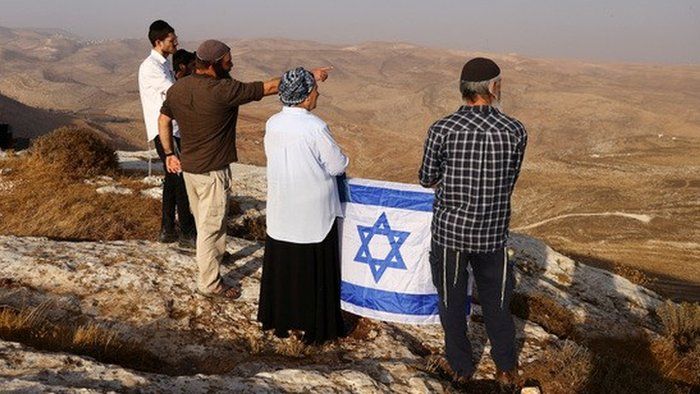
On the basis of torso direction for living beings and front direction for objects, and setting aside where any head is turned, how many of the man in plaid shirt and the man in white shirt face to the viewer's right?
1

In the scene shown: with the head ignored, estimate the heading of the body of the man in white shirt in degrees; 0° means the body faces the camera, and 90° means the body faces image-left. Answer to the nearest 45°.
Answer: approximately 270°

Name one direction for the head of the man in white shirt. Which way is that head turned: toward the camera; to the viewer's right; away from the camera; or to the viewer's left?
to the viewer's right

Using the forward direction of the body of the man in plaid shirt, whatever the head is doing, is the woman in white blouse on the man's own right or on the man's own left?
on the man's own left

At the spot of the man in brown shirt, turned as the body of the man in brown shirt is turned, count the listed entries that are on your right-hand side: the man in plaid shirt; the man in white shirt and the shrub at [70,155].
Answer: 1

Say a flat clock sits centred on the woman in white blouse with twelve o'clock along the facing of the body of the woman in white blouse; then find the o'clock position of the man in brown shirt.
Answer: The man in brown shirt is roughly at 9 o'clock from the woman in white blouse.

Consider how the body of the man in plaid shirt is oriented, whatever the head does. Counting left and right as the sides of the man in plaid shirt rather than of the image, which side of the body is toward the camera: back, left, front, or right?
back

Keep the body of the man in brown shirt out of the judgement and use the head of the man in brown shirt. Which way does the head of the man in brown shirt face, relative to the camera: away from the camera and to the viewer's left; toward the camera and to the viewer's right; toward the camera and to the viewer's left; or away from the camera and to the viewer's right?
away from the camera and to the viewer's right

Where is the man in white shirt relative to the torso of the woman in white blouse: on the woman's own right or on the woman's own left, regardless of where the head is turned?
on the woman's own left

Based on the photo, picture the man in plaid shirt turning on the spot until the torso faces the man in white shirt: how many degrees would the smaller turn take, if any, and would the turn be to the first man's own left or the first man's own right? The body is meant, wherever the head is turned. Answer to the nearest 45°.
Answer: approximately 45° to the first man's own left

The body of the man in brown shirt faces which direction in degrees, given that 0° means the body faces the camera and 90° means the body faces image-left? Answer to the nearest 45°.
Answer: approximately 225°

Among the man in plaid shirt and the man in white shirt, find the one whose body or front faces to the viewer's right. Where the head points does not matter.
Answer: the man in white shirt

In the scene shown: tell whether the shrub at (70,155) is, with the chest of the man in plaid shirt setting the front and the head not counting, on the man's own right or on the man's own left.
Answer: on the man's own left

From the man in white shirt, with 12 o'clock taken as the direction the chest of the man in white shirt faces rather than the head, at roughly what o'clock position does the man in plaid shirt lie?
The man in plaid shirt is roughly at 2 o'clock from the man in white shirt.
